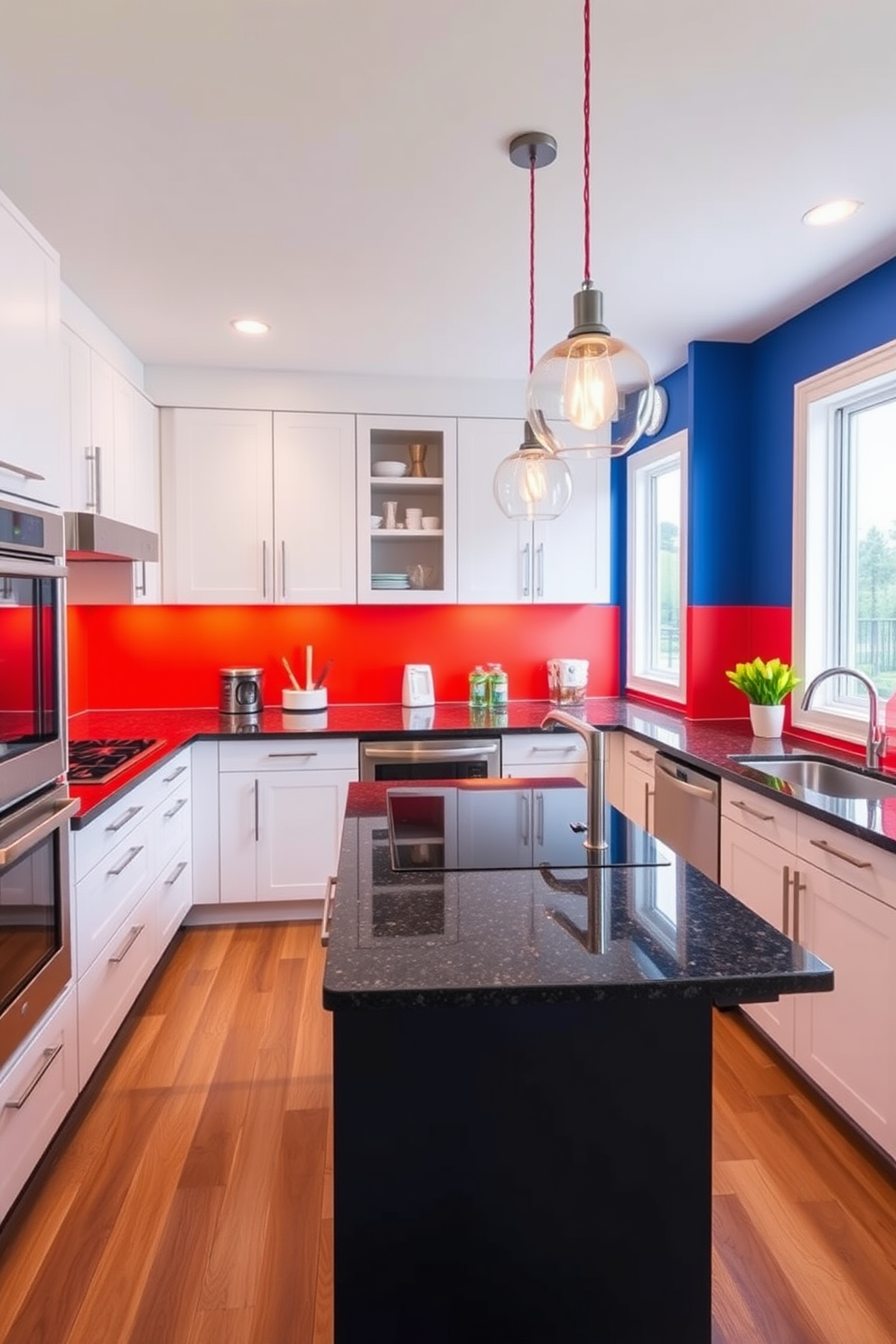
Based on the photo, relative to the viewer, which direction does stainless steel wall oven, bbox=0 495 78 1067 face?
to the viewer's right

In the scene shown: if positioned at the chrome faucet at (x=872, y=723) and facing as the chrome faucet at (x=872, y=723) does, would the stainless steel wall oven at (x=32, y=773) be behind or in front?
in front

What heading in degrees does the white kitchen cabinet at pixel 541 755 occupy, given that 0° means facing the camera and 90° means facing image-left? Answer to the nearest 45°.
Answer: approximately 0°

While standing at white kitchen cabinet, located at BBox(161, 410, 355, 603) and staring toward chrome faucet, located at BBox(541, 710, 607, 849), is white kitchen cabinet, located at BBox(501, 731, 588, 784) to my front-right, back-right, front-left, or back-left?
front-left

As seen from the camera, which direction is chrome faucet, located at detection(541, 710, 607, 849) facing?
to the viewer's left

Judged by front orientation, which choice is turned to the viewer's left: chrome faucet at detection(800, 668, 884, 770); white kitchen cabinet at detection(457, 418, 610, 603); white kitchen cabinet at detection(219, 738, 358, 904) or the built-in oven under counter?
the chrome faucet

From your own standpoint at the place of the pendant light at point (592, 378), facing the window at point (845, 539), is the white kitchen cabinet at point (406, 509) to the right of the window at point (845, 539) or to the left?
left

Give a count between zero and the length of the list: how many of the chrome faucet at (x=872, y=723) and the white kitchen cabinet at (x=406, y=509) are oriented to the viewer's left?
1

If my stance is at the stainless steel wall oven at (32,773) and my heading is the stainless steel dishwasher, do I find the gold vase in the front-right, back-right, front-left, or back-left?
front-left

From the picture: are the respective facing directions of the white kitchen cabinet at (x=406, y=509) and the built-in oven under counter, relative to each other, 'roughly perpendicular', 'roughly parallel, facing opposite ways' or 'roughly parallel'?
roughly parallel

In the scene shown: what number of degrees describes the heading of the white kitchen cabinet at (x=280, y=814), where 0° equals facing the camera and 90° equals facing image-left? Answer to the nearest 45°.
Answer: approximately 0°

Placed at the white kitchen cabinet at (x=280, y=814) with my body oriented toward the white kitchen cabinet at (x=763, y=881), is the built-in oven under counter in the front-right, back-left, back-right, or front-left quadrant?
front-left

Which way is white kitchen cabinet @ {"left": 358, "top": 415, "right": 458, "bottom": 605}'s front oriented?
toward the camera

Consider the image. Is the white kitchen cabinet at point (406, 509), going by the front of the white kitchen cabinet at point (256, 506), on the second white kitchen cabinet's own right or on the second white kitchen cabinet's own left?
on the second white kitchen cabinet's own left
